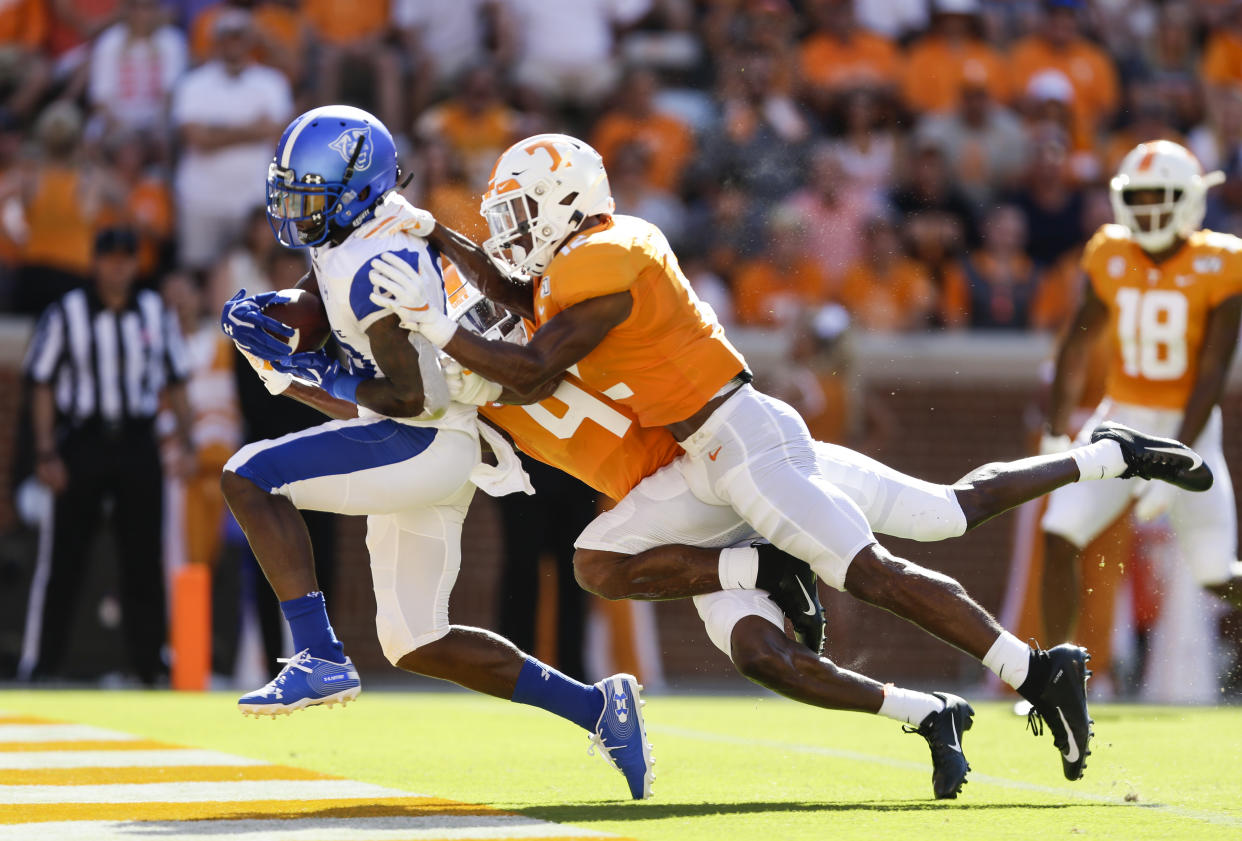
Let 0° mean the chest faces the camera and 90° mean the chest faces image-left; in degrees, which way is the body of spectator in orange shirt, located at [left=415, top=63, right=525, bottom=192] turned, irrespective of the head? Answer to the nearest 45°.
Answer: approximately 0°

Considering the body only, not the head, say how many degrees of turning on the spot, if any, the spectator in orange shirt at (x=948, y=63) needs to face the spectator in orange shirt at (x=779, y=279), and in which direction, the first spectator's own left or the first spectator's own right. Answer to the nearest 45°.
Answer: approximately 45° to the first spectator's own right

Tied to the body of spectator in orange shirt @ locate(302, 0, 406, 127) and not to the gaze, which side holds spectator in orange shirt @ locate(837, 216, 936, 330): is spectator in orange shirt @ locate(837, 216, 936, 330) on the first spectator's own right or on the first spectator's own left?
on the first spectator's own left

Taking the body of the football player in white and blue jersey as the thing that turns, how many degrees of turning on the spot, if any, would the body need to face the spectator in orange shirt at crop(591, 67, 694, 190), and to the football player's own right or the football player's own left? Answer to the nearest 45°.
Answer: approximately 90° to the football player's own right

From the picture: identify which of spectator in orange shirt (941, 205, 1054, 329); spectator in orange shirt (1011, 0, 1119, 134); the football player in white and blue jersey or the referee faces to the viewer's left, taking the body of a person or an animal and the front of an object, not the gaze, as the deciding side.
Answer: the football player in white and blue jersey

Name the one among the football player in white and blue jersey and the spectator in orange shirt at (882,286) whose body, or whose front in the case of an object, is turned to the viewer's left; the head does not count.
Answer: the football player in white and blue jersey

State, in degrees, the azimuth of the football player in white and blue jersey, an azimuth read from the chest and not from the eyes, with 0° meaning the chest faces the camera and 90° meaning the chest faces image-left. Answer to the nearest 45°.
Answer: approximately 90°

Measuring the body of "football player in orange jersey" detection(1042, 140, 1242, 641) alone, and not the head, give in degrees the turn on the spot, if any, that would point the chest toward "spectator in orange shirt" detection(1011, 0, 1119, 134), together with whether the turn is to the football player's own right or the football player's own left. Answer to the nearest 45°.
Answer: approximately 180°

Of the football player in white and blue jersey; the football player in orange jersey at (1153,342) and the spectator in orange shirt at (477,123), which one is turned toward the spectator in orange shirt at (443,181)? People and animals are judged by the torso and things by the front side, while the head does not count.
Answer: the spectator in orange shirt at (477,123)
